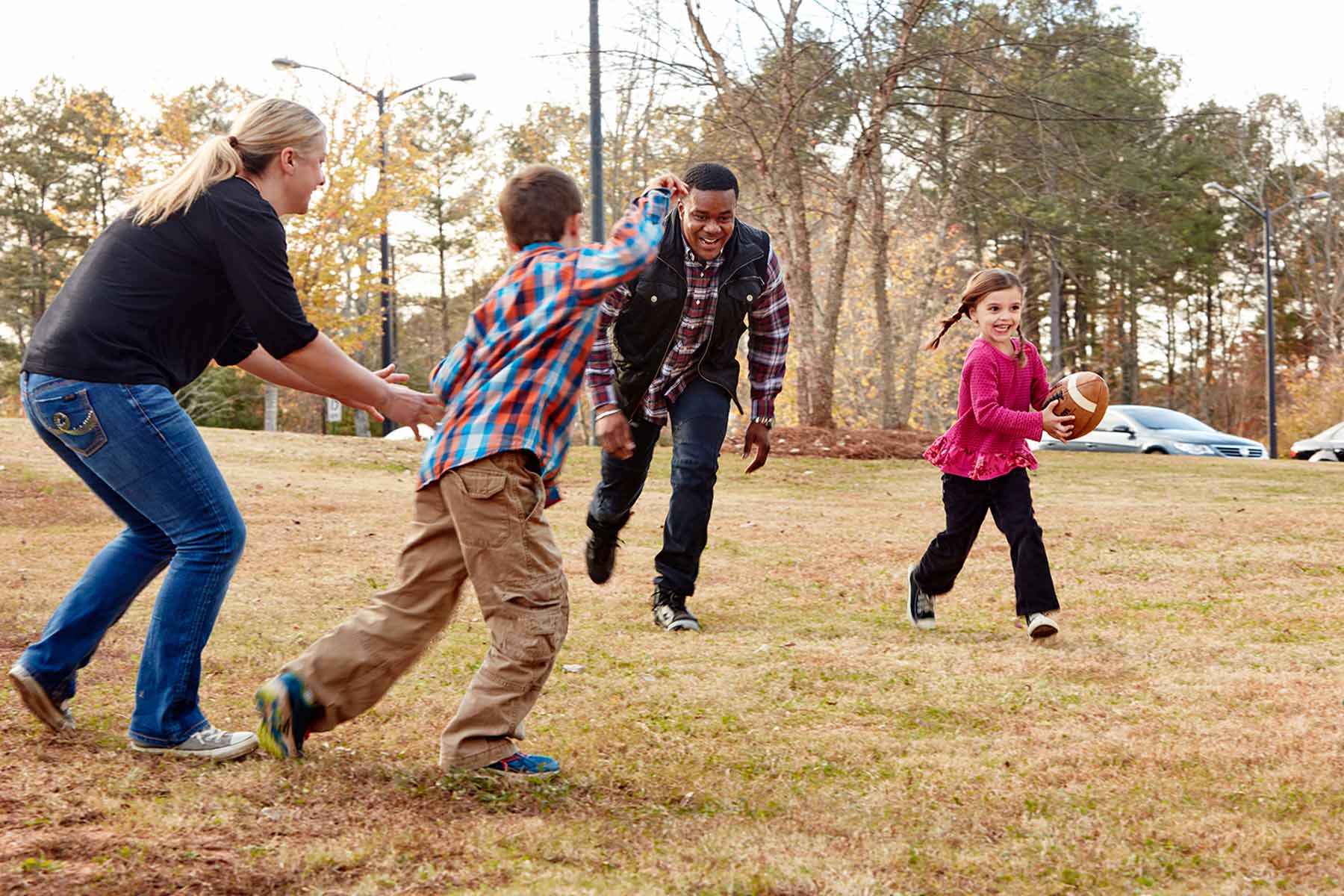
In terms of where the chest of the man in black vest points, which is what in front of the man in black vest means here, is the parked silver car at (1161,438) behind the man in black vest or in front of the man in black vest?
behind

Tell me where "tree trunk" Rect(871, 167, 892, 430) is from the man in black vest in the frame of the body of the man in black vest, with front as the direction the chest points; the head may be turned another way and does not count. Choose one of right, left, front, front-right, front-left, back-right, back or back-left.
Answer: back

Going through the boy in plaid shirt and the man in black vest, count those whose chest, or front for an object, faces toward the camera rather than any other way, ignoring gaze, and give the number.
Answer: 1

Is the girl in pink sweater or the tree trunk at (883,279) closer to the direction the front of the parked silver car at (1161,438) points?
the girl in pink sweater

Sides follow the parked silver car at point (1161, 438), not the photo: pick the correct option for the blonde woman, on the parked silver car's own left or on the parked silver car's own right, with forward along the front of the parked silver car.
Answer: on the parked silver car's own right

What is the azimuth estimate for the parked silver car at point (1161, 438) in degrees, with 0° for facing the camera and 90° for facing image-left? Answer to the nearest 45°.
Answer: approximately 315°

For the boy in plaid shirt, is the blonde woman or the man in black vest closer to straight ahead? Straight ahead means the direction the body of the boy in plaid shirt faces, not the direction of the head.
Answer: the man in black vest

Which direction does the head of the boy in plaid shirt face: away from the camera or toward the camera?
away from the camera

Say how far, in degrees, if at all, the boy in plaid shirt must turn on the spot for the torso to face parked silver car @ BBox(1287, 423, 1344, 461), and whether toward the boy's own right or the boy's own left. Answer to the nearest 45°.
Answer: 0° — they already face it

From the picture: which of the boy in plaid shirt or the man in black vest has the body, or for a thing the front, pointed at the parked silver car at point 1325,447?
the boy in plaid shirt

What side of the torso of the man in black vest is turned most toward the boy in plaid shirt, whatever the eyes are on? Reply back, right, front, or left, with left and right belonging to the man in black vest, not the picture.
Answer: front

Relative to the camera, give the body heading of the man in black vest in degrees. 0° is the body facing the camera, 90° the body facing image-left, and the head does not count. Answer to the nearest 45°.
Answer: approximately 0°

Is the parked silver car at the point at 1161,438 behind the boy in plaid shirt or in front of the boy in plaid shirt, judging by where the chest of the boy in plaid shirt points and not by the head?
in front

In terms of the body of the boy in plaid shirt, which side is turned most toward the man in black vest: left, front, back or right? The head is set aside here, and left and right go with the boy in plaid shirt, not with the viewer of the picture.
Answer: front

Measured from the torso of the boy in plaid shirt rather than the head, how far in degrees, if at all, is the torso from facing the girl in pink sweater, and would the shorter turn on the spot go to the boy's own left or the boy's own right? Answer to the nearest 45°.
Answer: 0° — they already face them

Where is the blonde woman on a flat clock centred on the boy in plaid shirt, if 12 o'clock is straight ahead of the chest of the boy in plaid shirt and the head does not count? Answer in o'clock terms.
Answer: The blonde woman is roughly at 8 o'clock from the boy in plaid shirt.
